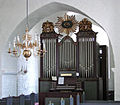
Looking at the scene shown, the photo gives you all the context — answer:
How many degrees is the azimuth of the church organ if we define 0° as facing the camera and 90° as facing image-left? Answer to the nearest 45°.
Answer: approximately 0°

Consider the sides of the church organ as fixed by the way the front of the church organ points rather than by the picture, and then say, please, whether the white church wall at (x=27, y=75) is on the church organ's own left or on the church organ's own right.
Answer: on the church organ's own right
